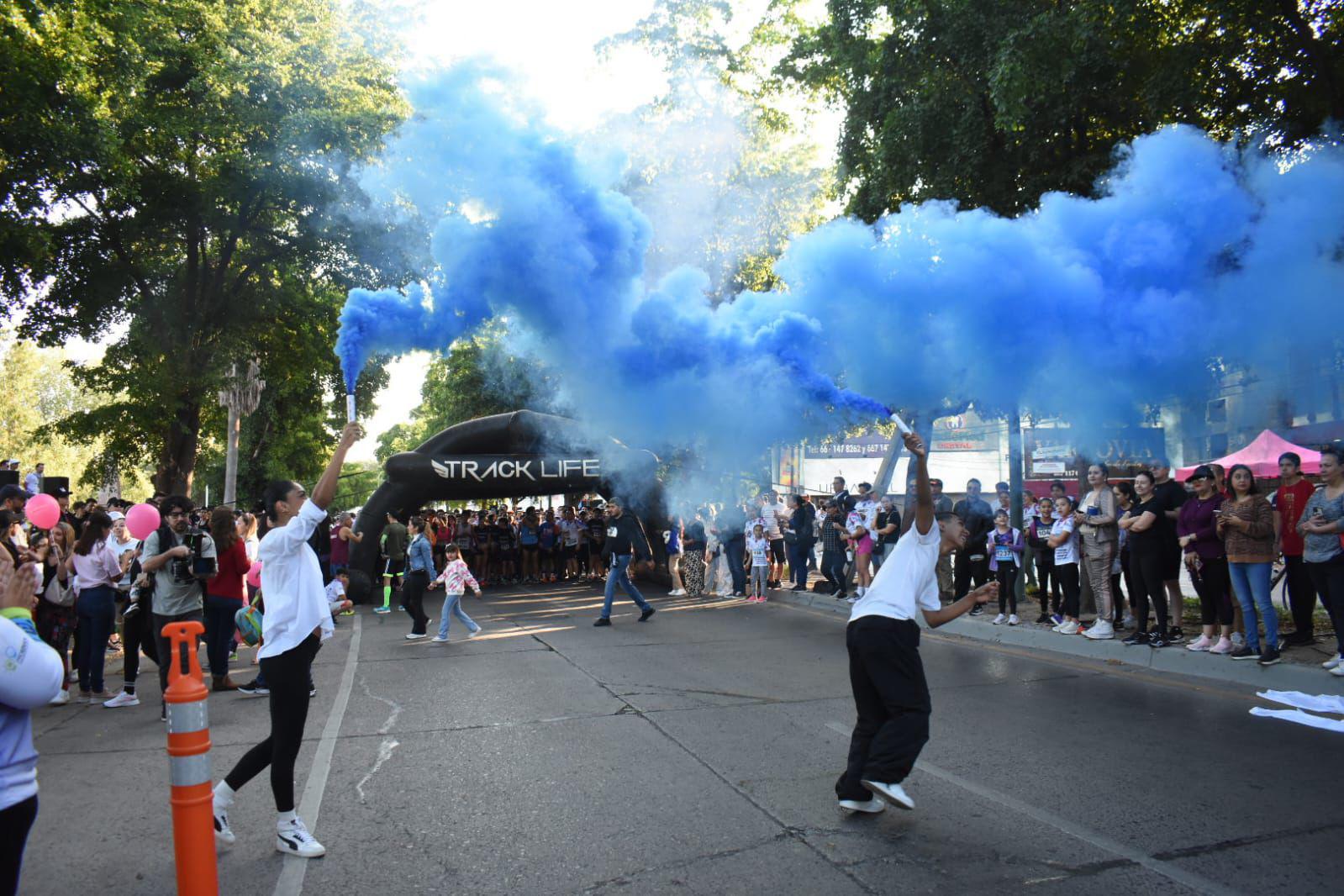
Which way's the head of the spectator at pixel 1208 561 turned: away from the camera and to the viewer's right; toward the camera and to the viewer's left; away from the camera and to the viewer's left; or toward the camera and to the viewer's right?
toward the camera and to the viewer's left

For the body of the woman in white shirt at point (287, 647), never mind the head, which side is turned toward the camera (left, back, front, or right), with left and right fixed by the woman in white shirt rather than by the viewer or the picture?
right

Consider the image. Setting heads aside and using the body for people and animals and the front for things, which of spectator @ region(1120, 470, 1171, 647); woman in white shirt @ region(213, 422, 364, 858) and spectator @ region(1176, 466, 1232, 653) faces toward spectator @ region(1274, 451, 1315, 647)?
the woman in white shirt

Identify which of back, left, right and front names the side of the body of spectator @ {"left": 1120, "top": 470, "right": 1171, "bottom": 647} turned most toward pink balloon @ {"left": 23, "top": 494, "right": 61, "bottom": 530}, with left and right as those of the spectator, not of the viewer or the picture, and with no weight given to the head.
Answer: front

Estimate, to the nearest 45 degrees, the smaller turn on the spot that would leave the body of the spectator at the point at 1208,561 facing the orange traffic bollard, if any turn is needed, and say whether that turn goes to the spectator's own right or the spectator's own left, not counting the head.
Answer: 0° — they already face it

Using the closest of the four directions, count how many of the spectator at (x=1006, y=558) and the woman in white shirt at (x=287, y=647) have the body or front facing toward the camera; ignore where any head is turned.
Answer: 1

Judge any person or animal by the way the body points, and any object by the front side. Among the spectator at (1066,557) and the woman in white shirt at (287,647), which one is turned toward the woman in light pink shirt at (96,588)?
the spectator

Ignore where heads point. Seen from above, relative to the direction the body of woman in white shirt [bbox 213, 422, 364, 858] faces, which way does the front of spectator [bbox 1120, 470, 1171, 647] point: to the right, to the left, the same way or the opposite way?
the opposite way

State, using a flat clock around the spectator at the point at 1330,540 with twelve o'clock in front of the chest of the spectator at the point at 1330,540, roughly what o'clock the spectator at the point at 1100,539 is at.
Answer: the spectator at the point at 1100,539 is roughly at 3 o'clock from the spectator at the point at 1330,540.

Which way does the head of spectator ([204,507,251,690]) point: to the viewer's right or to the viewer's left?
to the viewer's right

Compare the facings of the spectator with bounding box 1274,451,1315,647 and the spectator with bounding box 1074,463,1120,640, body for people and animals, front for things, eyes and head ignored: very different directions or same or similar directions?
same or similar directions

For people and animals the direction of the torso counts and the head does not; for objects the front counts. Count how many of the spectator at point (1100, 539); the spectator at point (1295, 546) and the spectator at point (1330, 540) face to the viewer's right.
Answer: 0

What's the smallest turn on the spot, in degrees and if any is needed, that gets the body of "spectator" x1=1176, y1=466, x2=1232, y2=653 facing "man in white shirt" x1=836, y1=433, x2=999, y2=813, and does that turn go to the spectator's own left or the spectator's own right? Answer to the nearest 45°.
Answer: approximately 45° to the spectator's own left

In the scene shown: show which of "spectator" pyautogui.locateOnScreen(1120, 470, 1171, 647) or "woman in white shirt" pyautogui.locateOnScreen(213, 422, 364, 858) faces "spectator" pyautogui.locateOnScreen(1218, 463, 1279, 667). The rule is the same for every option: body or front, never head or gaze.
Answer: the woman in white shirt

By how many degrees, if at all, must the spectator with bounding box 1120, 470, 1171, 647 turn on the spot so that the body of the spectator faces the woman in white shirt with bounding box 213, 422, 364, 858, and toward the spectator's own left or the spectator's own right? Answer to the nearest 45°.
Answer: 0° — they already face them

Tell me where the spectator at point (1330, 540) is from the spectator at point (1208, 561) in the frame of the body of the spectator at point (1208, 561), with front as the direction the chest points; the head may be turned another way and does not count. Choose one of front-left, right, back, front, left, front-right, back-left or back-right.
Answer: left
